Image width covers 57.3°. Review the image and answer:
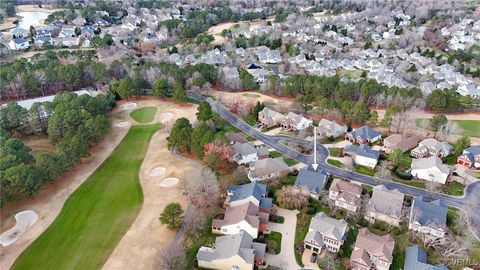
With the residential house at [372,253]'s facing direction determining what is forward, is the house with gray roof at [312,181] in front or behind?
behind

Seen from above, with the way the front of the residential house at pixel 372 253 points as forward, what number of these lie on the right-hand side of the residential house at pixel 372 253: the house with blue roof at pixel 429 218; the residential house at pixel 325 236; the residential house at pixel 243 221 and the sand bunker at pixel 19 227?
3

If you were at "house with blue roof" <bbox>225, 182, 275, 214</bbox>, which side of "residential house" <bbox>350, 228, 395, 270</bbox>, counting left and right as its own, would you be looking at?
right

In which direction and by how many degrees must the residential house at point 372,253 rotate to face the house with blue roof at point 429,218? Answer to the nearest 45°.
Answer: approximately 135° to its left

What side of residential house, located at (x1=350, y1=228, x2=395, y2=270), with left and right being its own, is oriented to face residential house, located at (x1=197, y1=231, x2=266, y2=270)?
right

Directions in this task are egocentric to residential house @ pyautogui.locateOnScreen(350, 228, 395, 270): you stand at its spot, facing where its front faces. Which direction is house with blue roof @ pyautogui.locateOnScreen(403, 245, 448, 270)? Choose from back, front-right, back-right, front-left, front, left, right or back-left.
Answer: left

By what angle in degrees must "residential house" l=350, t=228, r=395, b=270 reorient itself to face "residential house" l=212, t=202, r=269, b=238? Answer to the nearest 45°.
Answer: approximately 90° to its right

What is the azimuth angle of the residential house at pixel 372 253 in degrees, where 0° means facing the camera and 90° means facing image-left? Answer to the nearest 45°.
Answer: approximately 0°

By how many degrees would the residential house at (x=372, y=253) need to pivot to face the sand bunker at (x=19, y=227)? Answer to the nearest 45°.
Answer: approximately 90° to its right

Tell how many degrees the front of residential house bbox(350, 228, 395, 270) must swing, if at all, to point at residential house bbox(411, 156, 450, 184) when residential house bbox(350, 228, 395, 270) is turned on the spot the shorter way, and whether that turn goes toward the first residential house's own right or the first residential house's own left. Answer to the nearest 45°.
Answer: approximately 180°

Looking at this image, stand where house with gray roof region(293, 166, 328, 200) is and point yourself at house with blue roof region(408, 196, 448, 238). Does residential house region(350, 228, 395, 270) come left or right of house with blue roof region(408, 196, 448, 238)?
right

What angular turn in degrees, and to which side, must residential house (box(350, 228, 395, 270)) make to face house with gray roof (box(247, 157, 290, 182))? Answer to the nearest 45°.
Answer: approximately 135° to its right

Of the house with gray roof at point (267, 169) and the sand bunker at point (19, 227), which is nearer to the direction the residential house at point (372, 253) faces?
the sand bunker
